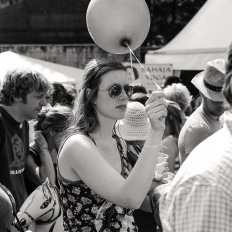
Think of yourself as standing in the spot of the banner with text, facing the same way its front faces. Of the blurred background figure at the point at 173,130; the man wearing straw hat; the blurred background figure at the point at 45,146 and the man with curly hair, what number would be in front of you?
4

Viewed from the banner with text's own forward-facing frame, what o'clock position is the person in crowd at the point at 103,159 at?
The person in crowd is roughly at 12 o'clock from the banner with text.

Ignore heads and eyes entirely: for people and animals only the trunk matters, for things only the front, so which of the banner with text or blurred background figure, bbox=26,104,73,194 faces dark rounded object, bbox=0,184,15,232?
the banner with text

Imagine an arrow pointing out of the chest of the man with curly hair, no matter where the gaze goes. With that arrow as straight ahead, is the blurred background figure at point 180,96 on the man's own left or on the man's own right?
on the man's own left

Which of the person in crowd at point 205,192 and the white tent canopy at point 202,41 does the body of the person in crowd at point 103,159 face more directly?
the person in crowd

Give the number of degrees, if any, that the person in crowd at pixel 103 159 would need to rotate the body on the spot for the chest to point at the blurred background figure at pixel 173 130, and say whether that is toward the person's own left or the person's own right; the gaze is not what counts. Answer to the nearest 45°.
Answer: approximately 135° to the person's own left

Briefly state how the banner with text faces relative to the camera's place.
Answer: facing the viewer

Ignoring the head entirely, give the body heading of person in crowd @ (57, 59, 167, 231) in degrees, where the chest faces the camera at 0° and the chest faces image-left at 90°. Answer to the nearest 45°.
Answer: approximately 315°

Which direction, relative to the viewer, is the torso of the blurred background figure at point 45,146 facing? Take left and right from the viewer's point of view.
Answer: facing to the right of the viewer

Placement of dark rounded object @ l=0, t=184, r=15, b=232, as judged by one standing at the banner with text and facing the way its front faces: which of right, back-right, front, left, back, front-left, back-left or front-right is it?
front

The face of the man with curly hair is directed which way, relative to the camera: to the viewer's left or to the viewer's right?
to the viewer's right
